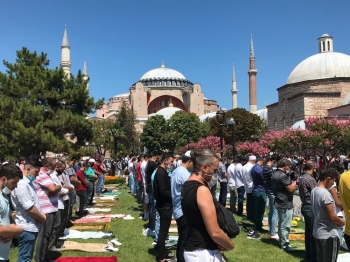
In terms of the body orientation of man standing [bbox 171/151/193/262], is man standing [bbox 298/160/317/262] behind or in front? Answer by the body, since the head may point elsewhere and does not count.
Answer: in front

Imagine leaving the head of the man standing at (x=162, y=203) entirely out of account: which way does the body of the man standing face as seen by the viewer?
to the viewer's right

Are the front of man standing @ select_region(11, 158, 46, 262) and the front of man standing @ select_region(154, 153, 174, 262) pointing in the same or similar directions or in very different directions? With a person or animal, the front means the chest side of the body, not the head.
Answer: same or similar directions

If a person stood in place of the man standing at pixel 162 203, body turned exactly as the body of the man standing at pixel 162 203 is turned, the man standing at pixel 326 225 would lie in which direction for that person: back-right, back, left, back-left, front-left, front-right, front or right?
front-right

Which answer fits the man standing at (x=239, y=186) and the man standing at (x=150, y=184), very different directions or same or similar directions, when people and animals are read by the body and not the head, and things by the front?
same or similar directions

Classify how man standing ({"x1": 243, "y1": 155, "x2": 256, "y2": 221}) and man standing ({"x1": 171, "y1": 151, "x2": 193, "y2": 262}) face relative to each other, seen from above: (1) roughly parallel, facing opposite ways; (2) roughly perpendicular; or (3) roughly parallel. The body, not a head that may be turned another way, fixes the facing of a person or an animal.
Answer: roughly parallel

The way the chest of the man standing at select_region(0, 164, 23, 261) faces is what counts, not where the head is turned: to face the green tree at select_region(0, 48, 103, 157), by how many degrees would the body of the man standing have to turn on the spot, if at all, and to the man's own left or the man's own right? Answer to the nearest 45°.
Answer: approximately 90° to the man's own left

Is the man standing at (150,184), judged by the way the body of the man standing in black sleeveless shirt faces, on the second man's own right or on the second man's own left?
on the second man's own left

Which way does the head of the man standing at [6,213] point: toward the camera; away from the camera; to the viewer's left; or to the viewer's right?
to the viewer's right

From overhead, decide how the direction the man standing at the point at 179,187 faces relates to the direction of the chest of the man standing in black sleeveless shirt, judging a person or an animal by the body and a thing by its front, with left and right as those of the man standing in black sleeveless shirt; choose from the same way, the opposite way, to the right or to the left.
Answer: the same way

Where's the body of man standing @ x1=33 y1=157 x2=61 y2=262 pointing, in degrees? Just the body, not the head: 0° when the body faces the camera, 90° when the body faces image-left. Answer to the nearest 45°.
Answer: approximately 270°

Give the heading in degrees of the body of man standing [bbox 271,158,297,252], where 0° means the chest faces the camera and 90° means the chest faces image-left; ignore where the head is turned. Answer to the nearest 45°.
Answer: approximately 270°

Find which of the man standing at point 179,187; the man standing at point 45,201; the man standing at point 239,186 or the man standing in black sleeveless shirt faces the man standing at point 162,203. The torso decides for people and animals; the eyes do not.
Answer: the man standing at point 45,201

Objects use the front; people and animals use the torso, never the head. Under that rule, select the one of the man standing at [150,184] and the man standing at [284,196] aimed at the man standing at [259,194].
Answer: the man standing at [150,184]

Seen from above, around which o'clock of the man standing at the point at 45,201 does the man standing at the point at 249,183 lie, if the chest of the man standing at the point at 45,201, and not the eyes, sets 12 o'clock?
the man standing at the point at 249,183 is roughly at 11 o'clock from the man standing at the point at 45,201.
